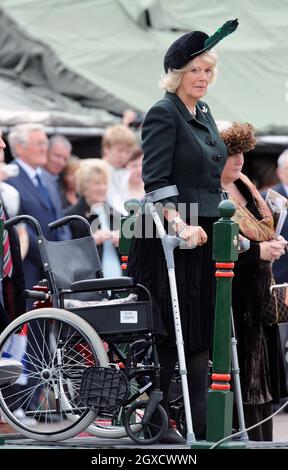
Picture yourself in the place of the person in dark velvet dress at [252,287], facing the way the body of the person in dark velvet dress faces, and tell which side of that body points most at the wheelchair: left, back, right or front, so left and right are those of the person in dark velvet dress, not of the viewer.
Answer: right

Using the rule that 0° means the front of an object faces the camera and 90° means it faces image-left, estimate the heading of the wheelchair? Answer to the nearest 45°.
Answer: approximately 315°

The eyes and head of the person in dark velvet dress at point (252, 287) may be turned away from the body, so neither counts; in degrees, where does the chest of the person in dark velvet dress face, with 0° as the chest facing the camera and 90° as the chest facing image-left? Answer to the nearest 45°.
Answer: approximately 315°

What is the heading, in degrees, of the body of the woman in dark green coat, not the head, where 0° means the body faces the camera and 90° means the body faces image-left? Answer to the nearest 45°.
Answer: approximately 315°

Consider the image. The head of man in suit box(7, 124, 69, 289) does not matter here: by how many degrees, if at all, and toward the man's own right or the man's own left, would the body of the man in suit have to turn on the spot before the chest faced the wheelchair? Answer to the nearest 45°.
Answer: approximately 45° to the man's own right

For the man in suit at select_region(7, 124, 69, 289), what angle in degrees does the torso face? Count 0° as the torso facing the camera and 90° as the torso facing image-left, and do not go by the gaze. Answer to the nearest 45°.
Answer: approximately 315°
